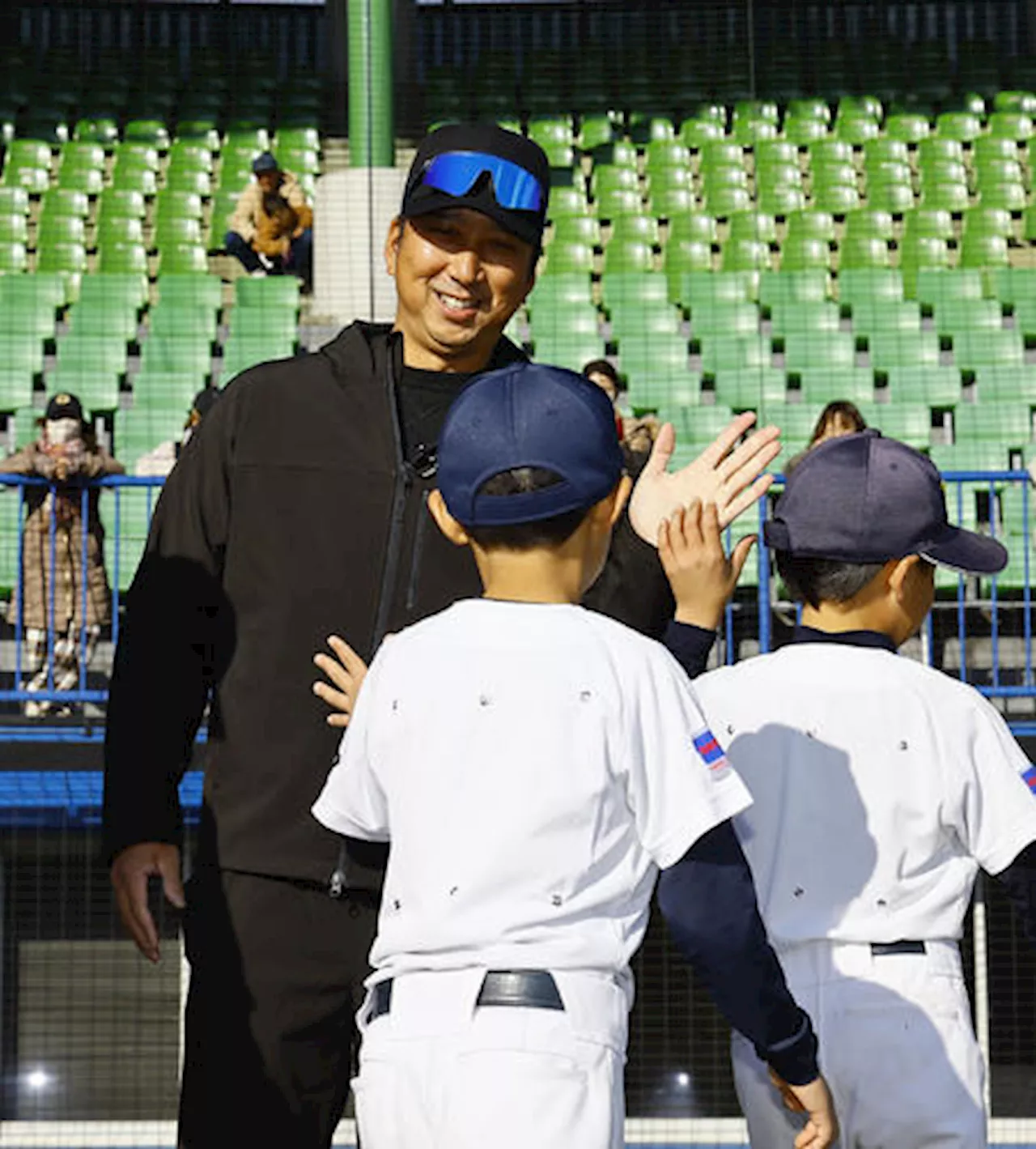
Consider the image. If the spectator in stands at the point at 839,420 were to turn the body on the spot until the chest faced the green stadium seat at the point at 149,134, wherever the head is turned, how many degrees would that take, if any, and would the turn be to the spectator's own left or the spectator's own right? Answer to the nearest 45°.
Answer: approximately 135° to the spectator's own right

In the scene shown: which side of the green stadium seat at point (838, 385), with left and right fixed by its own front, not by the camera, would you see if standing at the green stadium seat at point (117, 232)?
right

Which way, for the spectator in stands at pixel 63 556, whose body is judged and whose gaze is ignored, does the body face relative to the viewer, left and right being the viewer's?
facing the viewer

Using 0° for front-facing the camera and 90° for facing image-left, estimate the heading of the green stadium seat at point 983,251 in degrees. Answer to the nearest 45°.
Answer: approximately 0°

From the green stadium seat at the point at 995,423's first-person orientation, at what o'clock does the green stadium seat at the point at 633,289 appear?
the green stadium seat at the point at 633,289 is roughly at 4 o'clock from the green stadium seat at the point at 995,423.

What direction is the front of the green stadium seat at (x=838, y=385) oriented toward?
toward the camera

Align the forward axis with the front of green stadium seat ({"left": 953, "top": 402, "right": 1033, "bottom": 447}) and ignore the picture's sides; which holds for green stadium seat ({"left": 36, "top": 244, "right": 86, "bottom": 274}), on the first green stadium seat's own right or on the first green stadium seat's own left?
on the first green stadium seat's own right

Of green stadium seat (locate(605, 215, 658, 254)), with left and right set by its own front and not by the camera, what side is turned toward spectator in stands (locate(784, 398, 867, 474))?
front

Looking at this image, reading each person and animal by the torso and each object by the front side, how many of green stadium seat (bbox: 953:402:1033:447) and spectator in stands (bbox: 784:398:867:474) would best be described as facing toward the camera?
2

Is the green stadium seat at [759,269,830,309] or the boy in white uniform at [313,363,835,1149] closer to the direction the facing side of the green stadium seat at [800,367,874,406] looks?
the boy in white uniform

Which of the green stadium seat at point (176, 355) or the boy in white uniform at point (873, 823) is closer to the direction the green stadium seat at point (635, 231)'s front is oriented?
the boy in white uniform

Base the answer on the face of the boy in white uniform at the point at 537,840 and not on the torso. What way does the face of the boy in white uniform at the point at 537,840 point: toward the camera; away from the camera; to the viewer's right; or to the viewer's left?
away from the camera

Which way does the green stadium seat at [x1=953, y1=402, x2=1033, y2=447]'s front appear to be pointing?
toward the camera

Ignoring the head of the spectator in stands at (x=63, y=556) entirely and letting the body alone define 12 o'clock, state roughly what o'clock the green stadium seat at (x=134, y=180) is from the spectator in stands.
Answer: The green stadium seat is roughly at 6 o'clock from the spectator in stands.
